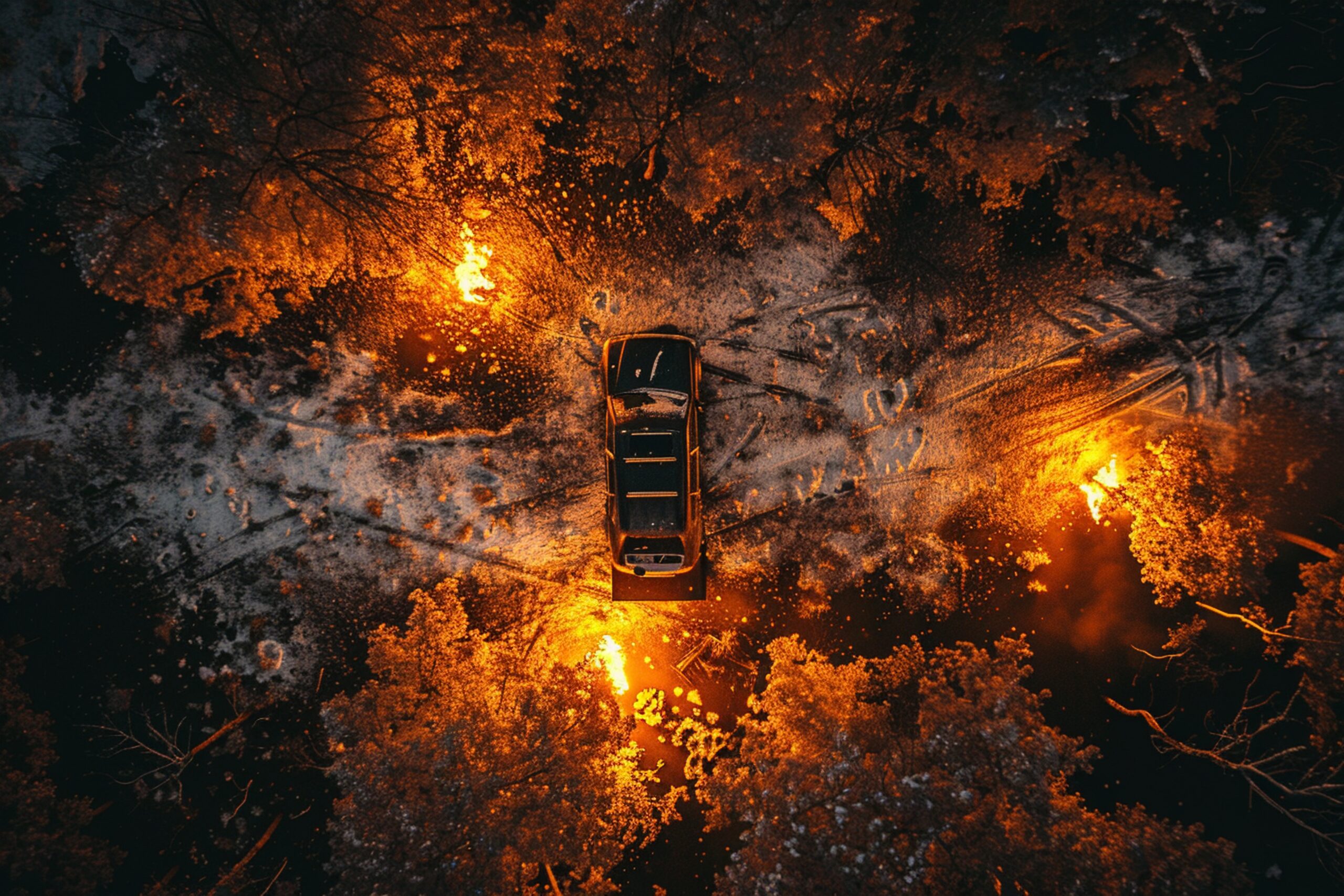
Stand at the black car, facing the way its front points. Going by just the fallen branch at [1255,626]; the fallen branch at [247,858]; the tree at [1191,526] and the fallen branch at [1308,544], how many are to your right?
3

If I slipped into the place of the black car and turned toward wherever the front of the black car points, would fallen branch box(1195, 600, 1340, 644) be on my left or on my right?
on my right

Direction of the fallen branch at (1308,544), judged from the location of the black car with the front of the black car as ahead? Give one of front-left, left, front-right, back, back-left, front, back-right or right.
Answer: right

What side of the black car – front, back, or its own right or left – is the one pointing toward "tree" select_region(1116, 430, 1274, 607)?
right

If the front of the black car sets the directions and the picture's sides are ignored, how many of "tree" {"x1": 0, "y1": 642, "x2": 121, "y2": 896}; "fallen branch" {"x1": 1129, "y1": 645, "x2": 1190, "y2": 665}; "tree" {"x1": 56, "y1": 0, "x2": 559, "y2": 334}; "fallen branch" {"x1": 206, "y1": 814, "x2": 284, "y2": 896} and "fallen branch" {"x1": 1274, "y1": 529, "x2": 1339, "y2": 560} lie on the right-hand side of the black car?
2

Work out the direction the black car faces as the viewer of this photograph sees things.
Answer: facing away from the viewer

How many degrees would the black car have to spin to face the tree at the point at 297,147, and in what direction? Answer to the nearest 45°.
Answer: approximately 90° to its left

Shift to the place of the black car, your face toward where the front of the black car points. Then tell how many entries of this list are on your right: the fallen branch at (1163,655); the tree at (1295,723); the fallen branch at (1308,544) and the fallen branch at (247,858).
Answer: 3

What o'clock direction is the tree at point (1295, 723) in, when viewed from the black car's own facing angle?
The tree is roughly at 3 o'clock from the black car.

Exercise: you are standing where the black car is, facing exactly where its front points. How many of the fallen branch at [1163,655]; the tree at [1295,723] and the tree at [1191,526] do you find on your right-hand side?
3

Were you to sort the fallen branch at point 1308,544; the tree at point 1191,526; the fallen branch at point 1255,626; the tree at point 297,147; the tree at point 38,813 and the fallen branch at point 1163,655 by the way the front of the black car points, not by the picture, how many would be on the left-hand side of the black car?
2
